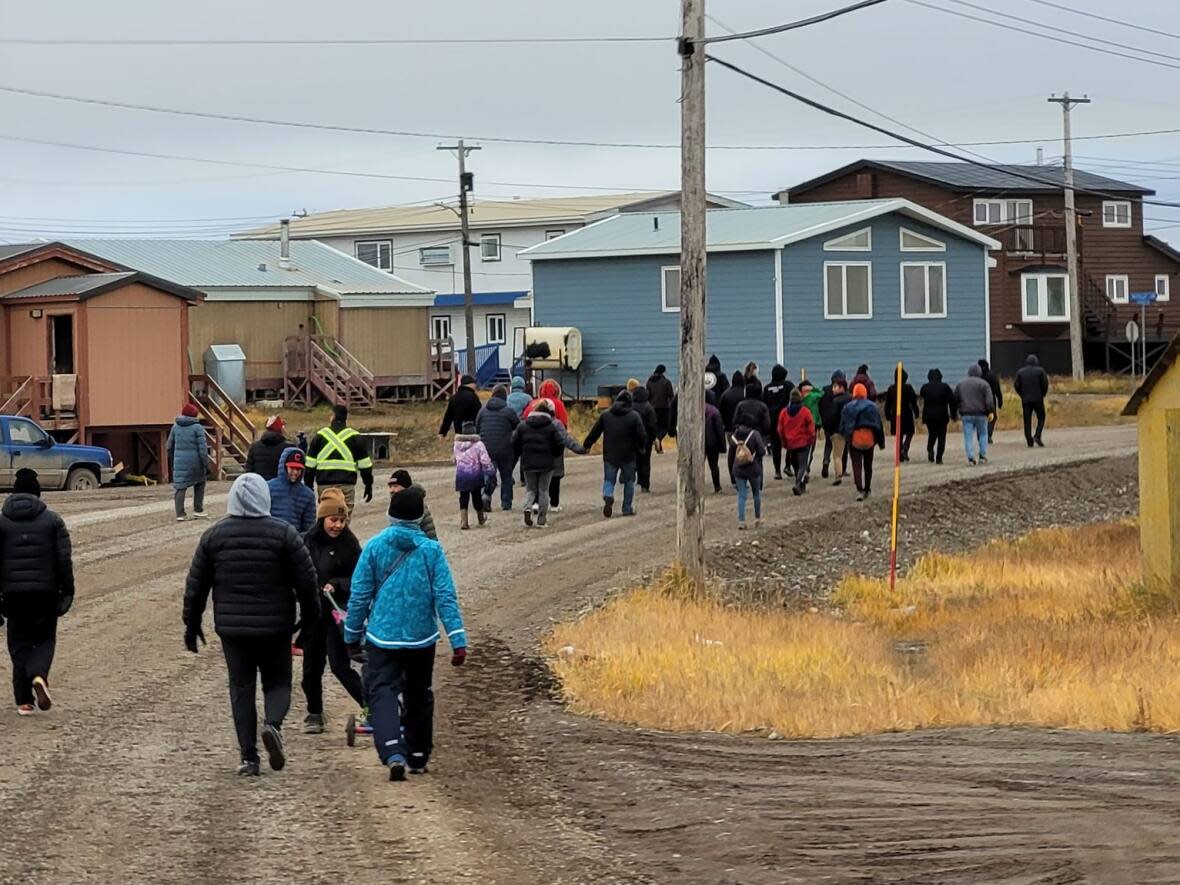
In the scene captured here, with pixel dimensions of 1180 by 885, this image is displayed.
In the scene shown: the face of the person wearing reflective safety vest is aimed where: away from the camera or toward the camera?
away from the camera

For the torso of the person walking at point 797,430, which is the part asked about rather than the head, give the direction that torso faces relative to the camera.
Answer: away from the camera

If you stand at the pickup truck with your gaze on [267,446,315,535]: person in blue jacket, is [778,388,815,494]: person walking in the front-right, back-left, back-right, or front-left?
front-left

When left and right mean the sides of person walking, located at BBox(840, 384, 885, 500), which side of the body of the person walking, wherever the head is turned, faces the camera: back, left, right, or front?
back

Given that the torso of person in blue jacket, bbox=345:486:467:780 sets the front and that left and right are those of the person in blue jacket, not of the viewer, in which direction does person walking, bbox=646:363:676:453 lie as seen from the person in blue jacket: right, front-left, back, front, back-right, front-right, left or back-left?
front

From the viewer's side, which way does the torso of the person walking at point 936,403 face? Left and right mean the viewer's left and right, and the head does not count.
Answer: facing away from the viewer

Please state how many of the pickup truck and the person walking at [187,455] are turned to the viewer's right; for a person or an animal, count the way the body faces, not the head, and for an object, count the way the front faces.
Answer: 1

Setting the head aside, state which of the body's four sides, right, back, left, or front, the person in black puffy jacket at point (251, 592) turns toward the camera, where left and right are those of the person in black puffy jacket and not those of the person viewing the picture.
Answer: back

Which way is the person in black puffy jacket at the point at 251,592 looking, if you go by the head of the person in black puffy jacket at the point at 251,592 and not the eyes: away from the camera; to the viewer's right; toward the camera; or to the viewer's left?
away from the camera

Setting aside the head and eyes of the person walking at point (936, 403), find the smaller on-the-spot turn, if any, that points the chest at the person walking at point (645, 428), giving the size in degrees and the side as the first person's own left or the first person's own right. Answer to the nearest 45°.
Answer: approximately 135° to the first person's own left

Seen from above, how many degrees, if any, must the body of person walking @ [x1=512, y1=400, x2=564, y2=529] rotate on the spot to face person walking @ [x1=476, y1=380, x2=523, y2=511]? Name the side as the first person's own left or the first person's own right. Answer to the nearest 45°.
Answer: approximately 45° to the first person's own left

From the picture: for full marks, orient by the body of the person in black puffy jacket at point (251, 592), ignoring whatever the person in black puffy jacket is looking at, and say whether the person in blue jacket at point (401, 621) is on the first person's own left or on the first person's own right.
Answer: on the first person's own right

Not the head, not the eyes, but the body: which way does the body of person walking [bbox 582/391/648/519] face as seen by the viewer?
away from the camera

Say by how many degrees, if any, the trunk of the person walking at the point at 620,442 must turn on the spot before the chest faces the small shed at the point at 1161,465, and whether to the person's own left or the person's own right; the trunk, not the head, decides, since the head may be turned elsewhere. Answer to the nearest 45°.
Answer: approximately 135° to the person's own right

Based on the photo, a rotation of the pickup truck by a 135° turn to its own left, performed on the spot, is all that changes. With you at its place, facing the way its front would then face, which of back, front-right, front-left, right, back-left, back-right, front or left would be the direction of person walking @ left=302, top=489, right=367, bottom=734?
back-left
